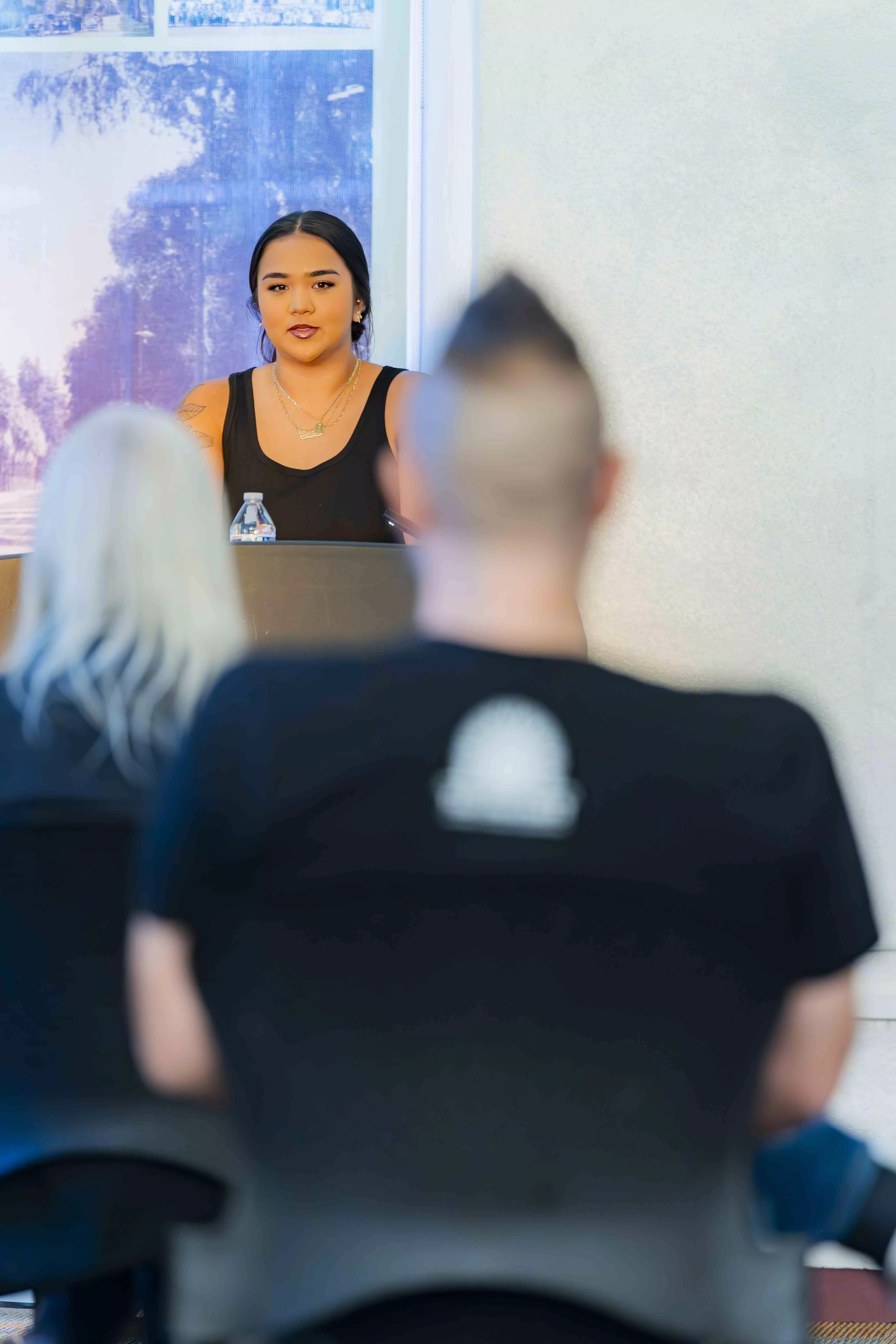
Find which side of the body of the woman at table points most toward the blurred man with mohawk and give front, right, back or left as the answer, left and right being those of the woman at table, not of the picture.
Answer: front

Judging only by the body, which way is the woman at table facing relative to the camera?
toward the camera

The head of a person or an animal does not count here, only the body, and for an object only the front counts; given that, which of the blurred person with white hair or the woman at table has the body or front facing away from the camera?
the blurred person with white hair

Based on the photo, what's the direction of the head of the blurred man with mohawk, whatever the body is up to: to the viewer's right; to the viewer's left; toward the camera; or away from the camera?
away from the camera

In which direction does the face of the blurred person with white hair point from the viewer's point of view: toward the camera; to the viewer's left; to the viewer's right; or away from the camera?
away from the camera

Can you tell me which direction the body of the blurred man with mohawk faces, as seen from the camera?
away from the camera

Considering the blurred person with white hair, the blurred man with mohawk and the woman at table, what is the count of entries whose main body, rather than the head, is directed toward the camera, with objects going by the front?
1

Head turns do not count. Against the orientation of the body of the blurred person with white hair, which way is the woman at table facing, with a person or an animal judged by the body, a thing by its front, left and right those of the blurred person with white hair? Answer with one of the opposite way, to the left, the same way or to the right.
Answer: the opposite way

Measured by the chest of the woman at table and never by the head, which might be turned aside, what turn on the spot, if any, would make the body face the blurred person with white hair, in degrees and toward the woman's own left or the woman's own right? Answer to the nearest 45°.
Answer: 0° — they already face them

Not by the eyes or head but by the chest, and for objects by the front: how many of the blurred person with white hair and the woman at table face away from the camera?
1

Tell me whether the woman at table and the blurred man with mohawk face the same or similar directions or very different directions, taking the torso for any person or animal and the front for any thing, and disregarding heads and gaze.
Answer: very different directions

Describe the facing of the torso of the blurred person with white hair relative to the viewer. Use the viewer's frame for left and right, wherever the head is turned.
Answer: facing away from the viewer
